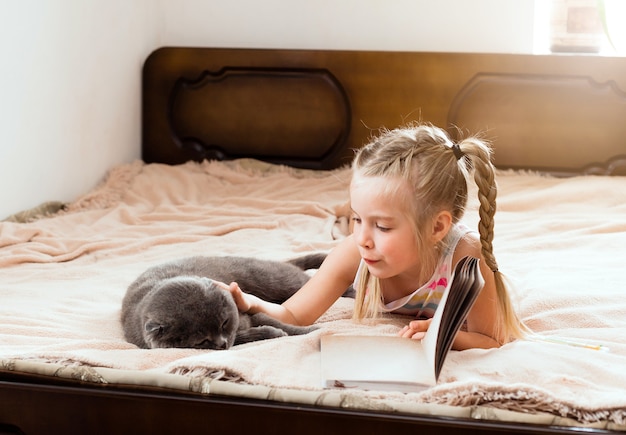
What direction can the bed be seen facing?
toward the camera
